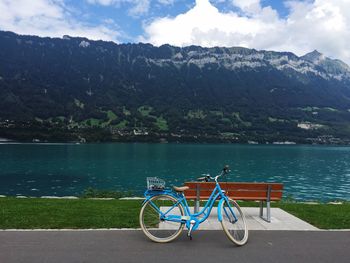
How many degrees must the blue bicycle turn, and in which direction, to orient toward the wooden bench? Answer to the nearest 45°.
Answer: approximately 45° to its left

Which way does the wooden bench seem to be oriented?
away from the camera

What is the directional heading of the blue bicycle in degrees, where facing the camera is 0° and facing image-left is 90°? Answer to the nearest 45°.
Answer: approximately 270°

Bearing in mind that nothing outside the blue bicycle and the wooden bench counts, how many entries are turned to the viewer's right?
1

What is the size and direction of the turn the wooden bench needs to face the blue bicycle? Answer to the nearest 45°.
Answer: approximately 135° to its left

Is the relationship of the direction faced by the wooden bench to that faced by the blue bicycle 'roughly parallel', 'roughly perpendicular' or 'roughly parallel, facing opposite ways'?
roughly perpendicular
